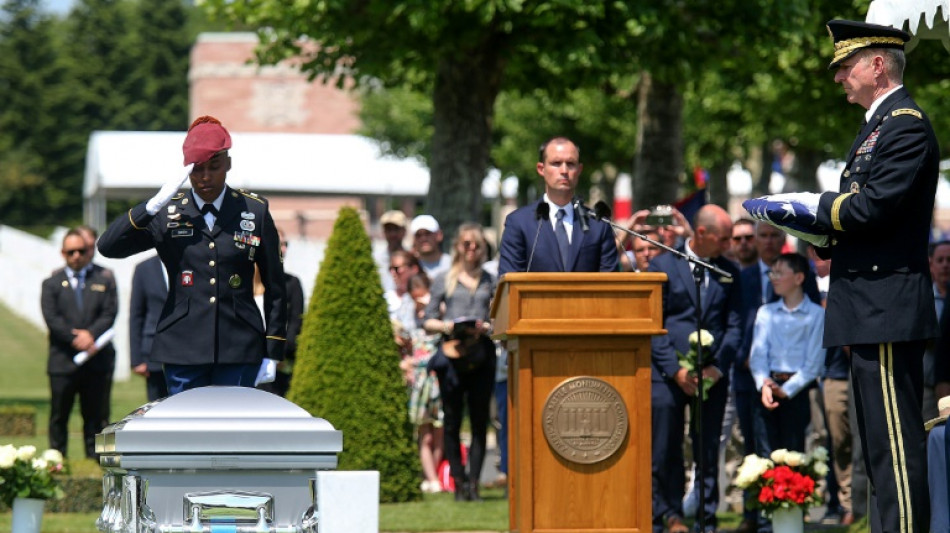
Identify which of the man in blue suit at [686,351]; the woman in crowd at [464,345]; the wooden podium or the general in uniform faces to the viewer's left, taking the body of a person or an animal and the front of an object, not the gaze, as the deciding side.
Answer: the general in uniform

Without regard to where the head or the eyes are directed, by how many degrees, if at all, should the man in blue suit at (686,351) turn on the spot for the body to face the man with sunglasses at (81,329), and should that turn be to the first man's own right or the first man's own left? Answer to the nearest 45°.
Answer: approximately 135° to the first man's own right

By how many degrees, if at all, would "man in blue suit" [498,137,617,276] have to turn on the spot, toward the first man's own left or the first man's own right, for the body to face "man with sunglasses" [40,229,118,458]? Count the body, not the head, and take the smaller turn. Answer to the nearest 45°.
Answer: approximately 135° to the first man's own right

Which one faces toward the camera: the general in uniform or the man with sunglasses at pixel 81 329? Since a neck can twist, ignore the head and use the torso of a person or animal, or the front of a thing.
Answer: the man with sunglasses

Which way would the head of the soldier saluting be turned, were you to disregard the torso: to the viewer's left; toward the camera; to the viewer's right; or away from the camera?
toward the camera

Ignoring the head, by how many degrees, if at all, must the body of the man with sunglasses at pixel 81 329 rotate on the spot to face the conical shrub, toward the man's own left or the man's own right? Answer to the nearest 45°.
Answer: approximately 45° to the man's own left

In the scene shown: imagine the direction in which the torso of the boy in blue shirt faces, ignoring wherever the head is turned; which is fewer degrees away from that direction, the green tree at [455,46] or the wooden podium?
the wooden podium

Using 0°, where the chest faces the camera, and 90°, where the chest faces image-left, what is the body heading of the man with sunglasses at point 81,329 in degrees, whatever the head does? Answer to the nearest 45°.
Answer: approximately 0°

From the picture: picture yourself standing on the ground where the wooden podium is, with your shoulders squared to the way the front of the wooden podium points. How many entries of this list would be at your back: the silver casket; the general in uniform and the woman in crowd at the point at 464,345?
1

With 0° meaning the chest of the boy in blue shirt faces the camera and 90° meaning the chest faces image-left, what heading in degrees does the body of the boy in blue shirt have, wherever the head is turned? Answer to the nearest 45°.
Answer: approximately 45°

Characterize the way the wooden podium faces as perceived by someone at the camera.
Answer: facing the viewer

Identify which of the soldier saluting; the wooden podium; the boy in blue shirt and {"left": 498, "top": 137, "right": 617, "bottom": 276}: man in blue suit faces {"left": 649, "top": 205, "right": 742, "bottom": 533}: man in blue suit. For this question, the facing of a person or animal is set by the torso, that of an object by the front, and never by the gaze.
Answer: the boy in blue shirt

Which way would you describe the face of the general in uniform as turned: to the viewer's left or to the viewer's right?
to the viewer's left

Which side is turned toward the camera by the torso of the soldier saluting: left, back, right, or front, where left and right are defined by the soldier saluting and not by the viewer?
front

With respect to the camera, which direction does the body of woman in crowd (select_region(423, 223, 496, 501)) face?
toward the camera
